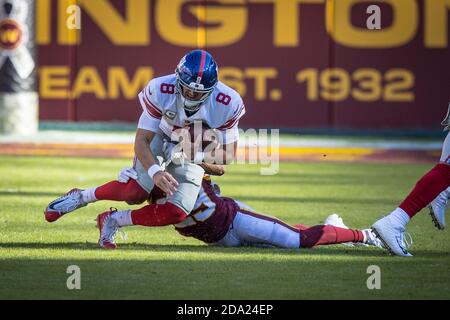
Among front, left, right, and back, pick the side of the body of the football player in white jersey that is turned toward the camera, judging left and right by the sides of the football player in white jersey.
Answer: front
